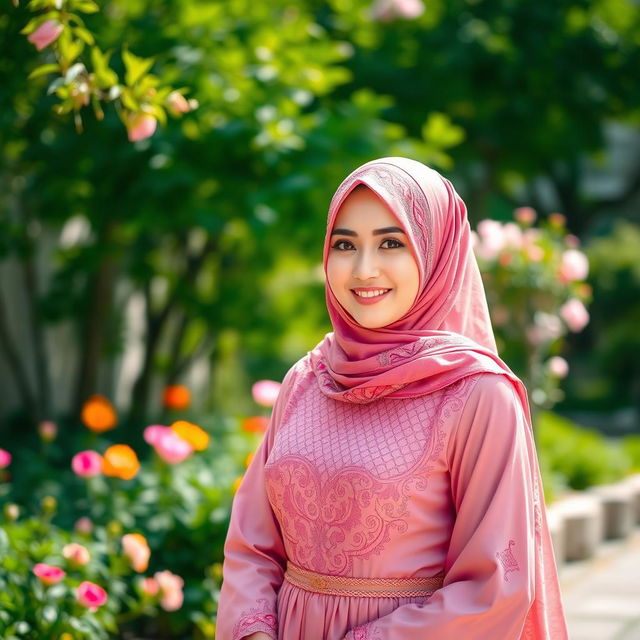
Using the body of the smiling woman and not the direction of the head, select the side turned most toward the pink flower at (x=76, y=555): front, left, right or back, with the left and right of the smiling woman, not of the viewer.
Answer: right

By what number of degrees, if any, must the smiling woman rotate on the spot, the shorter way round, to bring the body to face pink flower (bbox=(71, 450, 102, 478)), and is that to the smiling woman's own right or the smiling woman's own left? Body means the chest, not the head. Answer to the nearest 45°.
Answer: approximately 90° to the smiling woman's own right

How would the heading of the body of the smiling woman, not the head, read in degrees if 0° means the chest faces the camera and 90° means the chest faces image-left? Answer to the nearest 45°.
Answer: approximately 45°

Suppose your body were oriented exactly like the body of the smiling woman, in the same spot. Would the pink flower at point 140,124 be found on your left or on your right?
on your right

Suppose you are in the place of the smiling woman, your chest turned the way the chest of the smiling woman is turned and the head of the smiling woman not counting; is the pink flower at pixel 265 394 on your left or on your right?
on your right

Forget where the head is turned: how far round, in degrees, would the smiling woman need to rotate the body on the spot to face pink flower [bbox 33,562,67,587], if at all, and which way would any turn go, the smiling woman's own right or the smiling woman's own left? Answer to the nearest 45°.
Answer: approximately 90° to the smiling woman's own right
